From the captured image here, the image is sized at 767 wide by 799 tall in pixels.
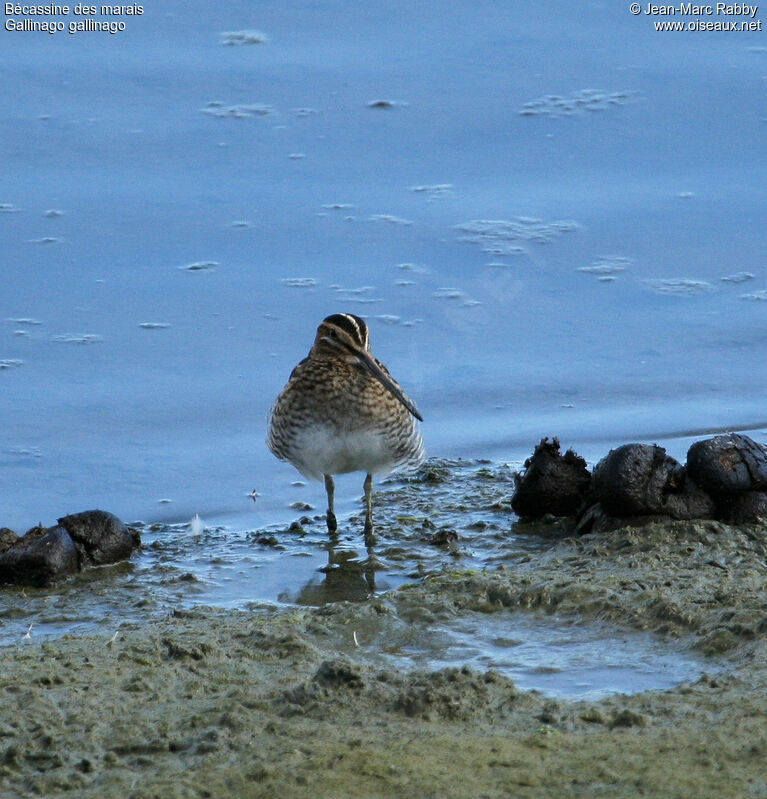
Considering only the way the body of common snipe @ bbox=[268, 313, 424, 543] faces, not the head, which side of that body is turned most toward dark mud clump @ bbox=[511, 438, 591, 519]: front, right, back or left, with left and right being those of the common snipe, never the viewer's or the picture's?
left

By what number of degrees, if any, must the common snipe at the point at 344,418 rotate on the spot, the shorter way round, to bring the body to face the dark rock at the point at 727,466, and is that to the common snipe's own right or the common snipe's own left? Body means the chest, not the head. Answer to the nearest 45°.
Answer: approximately 45° to the common snipe's own left

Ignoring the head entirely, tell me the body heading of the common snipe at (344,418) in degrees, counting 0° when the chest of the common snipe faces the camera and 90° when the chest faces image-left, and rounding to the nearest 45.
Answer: approximately 0°

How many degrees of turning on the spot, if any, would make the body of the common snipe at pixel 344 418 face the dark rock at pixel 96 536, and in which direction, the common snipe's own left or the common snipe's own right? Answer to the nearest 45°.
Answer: approximately 45° to the common snipe's own right

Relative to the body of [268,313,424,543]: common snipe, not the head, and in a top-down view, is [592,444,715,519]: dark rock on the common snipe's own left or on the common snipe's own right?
on the common snipe's own left

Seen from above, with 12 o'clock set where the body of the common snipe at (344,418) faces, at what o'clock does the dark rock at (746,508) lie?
The dark rock is roughly at 10 o'clock from the common snipe.

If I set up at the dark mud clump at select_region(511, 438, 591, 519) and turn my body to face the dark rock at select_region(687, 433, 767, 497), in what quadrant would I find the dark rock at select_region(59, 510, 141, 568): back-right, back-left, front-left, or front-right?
back-right
